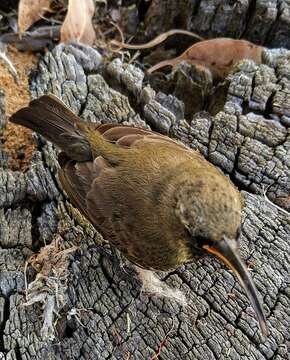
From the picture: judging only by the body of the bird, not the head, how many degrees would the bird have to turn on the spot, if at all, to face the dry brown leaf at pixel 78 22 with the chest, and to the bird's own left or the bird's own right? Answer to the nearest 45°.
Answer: approximately 180°

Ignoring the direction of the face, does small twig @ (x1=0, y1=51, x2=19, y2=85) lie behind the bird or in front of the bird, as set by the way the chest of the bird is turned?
behind

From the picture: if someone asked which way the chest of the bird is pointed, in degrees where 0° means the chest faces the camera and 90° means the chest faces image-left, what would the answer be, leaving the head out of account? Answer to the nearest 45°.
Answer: approximately 315°

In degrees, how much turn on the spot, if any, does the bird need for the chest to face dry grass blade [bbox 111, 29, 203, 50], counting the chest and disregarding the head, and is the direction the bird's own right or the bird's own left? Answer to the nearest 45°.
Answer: approximately 135° to the bird's own left

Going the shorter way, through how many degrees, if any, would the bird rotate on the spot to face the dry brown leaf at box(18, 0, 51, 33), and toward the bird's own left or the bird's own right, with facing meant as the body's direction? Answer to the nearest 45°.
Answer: approximately 180°
